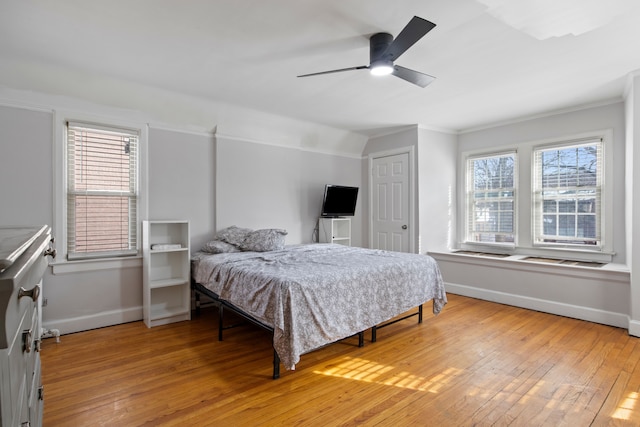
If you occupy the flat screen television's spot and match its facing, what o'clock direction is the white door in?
The white door is roughly at 10 o'clock from the flat screen television.

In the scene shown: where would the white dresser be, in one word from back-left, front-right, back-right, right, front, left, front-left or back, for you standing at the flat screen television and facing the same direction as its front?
front-right

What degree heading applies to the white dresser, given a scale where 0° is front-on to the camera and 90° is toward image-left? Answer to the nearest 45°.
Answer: approximately 270°

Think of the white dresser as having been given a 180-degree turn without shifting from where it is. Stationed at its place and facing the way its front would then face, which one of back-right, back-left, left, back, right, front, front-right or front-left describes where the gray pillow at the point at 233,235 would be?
back-right

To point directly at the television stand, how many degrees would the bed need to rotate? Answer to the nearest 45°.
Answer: approximately 135° to its left

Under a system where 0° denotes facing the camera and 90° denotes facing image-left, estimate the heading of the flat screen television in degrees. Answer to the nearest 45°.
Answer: approximately 315°

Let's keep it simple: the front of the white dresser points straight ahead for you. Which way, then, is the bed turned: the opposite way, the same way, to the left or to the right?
to the right

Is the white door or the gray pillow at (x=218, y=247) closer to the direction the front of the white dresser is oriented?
the white door

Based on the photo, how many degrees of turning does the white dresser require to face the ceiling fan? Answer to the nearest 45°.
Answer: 0° — it already faces it
